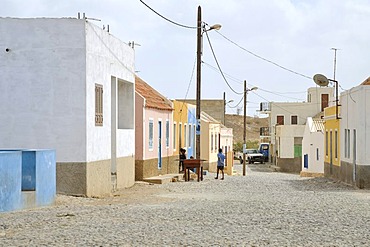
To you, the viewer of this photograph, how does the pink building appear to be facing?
facing the viewer and to the right of the viewer

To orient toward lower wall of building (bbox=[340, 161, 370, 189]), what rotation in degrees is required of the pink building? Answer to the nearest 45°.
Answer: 0° — it already faces it

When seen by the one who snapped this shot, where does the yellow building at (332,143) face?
facing the viewer and to the left of the viewer

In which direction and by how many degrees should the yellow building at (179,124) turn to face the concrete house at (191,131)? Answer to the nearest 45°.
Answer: approximately 135° to its left

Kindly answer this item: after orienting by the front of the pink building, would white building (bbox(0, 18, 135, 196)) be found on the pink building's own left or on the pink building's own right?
on the pink building's own right

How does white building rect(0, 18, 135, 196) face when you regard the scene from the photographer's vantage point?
facing to the right of the viewer

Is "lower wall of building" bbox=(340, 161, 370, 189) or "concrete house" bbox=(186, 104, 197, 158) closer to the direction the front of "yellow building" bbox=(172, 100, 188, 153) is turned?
the lower wall of building

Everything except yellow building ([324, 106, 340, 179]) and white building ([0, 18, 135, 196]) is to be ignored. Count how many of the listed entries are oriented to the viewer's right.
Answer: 1

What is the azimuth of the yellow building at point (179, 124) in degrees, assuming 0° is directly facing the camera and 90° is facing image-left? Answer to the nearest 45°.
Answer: approximately 315°

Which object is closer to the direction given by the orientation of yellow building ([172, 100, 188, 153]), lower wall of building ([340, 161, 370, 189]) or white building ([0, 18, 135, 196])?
the lower wall of building

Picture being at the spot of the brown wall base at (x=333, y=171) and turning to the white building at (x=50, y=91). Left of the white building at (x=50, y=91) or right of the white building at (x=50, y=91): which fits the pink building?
right

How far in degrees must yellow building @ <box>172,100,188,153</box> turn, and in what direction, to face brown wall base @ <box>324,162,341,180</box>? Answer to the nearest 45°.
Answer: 0° — it already faces it

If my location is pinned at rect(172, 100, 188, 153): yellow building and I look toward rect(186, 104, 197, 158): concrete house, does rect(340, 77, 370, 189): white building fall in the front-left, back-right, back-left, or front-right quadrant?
back-right
